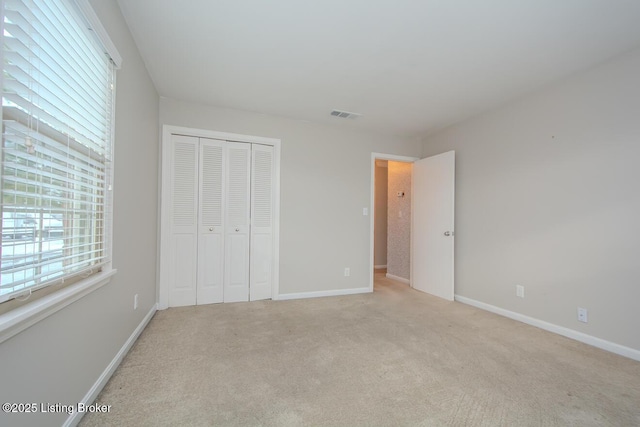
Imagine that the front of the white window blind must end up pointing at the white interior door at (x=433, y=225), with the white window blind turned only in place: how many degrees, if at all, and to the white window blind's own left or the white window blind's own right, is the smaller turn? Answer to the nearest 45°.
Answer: approximately 45° to the white window blind's own left

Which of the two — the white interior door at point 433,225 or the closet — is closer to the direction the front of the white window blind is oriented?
the white interior door

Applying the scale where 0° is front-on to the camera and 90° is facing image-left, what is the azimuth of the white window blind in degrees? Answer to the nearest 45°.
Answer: approximately 315°

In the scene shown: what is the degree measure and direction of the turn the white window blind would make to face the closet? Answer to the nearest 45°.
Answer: approximately 90° to its left
